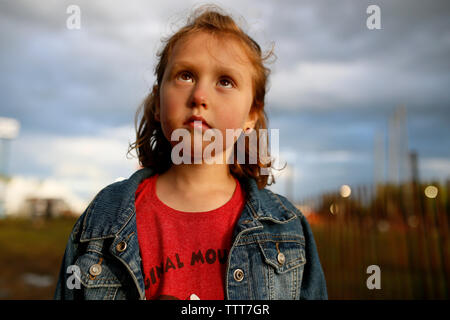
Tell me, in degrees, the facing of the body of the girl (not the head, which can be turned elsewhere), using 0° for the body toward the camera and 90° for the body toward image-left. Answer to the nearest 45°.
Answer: approximately 0°
